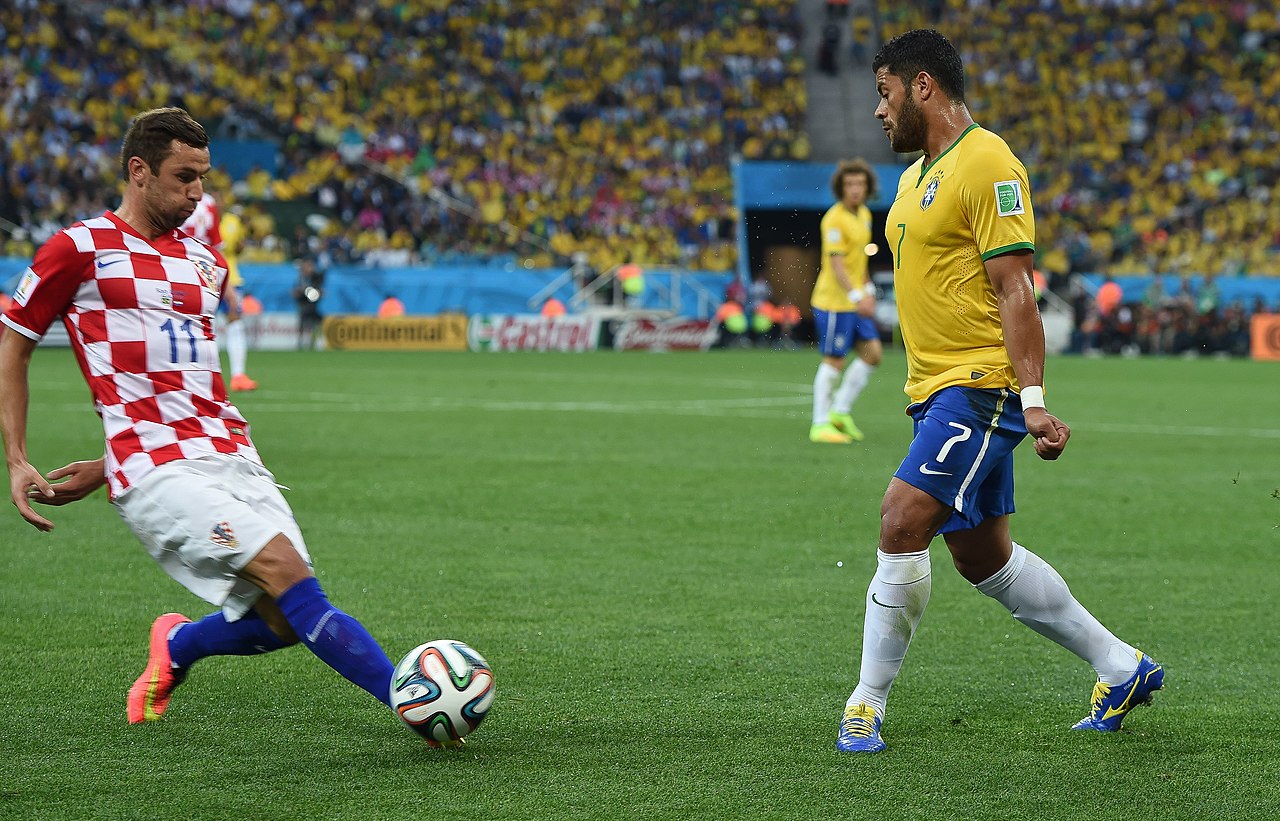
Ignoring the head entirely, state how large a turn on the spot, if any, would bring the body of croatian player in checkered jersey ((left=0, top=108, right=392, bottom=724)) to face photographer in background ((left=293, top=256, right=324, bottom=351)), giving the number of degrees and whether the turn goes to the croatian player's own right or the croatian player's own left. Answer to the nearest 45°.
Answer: approximately 135° to the croatian player's own left

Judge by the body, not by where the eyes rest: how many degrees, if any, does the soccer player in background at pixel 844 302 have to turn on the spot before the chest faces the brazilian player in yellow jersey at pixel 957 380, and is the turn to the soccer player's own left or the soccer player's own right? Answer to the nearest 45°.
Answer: approximately 45° to the soccer player's own right

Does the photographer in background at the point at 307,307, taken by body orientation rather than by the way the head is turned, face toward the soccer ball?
yes

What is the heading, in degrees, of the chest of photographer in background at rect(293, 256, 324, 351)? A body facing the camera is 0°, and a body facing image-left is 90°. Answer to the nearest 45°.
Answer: approximately 0°

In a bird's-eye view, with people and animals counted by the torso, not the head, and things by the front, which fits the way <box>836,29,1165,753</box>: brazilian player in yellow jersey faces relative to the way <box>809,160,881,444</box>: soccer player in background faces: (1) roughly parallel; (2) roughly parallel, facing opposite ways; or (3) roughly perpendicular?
roughly perpendicular

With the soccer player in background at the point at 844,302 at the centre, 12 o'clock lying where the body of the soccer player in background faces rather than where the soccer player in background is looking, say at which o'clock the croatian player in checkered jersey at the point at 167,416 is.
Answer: The croatian player in checkered jersey is roughly at 2 o'clock from the soccer player in background.

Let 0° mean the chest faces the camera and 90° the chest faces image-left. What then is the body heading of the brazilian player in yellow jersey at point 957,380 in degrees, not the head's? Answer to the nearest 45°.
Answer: approximately 45°

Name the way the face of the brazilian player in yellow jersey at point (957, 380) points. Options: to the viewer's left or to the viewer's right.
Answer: to the viewer's left
